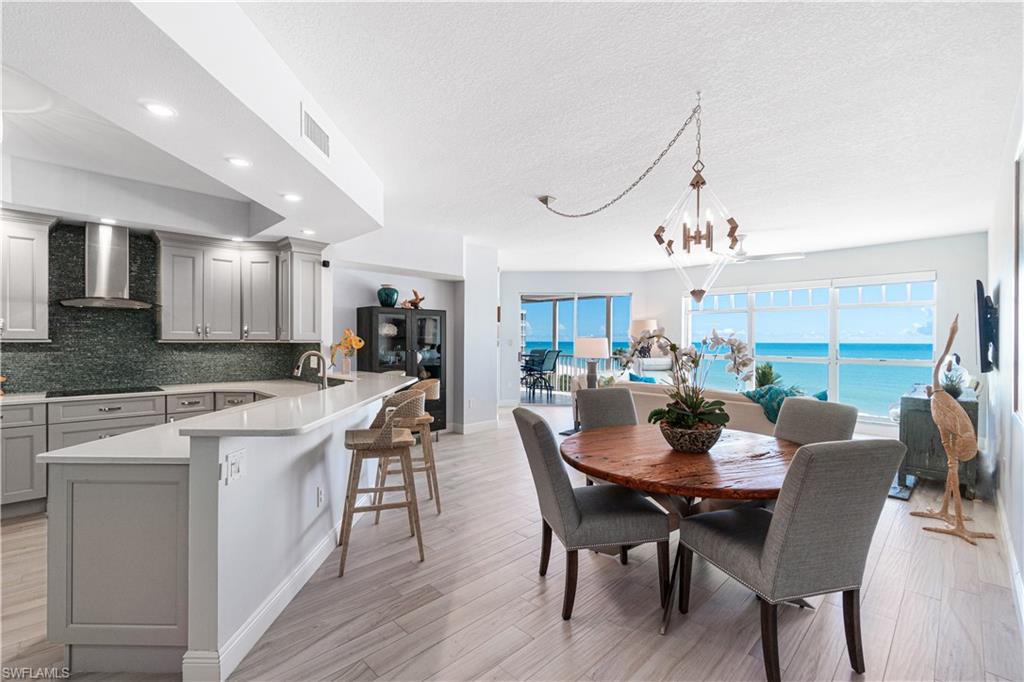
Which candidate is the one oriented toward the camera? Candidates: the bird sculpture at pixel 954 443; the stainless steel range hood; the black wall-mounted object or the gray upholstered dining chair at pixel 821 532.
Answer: the stainless steel range hood

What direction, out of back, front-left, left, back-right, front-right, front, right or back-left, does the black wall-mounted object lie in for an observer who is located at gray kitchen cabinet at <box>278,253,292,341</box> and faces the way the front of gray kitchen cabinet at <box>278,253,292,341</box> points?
left

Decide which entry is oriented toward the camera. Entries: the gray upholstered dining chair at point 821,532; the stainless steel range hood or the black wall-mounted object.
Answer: the stainless steel range hood

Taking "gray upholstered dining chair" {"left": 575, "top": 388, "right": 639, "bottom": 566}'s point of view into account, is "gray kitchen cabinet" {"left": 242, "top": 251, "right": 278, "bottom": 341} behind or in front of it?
behind

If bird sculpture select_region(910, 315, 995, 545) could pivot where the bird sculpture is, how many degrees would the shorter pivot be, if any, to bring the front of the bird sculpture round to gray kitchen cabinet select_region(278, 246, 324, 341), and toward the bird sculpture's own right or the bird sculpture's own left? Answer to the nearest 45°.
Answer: approximately 45° to the bird sculpture's own left

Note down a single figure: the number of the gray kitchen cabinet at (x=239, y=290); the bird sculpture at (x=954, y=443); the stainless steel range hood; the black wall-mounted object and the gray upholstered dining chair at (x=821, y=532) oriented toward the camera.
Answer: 2

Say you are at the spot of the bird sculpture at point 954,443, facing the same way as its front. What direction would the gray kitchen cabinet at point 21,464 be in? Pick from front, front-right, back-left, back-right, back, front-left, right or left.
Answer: front-left

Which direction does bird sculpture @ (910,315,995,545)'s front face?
to the viewer's left

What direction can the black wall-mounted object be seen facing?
to the viewer's left

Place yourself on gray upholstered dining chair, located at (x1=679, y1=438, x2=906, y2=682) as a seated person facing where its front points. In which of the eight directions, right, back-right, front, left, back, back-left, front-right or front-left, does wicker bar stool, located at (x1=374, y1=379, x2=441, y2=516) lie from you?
front-left

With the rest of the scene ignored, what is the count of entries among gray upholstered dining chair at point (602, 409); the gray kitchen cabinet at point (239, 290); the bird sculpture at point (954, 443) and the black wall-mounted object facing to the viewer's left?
2

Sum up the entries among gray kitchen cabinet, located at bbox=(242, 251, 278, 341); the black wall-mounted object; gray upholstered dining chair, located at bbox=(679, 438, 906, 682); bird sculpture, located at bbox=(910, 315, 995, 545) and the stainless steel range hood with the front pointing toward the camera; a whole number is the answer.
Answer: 2

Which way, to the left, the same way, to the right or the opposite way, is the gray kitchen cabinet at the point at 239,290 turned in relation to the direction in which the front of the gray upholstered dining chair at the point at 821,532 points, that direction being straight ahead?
the opposite way

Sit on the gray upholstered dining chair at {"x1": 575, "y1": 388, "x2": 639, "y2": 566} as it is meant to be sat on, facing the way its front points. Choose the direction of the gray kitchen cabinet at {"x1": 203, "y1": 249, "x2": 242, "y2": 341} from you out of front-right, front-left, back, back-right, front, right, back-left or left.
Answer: back-right
